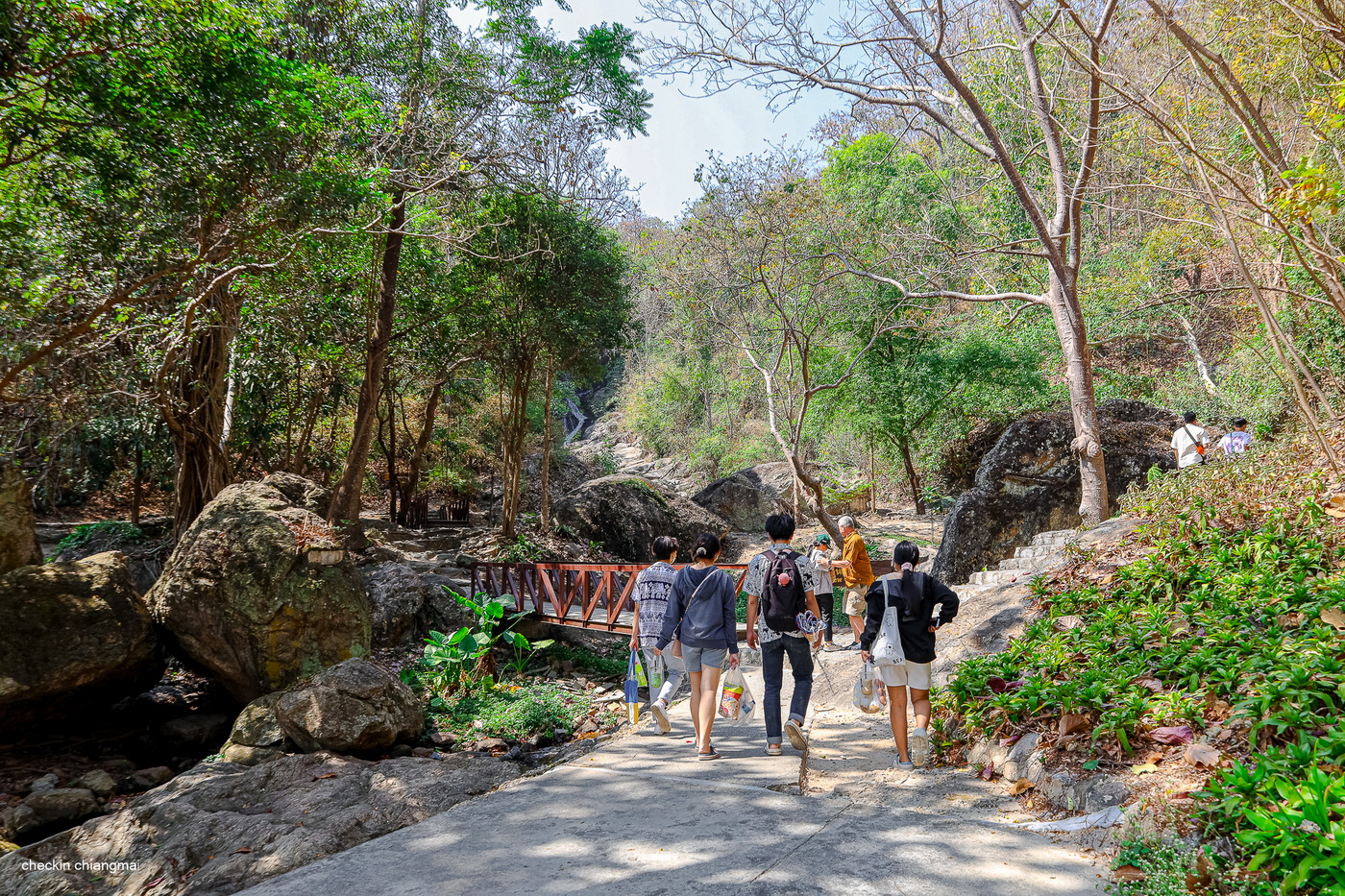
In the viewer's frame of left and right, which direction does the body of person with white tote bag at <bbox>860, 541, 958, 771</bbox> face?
facing away from the viewer

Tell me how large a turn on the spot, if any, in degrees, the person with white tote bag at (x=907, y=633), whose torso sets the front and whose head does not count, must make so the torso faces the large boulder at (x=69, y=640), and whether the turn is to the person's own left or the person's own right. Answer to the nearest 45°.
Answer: approximately 90° to the person's own left

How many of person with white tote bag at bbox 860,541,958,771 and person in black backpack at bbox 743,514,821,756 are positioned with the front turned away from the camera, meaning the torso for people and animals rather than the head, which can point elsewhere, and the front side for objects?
2

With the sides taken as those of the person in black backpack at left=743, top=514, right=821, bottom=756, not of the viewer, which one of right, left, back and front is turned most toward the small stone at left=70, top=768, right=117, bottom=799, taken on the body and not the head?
left

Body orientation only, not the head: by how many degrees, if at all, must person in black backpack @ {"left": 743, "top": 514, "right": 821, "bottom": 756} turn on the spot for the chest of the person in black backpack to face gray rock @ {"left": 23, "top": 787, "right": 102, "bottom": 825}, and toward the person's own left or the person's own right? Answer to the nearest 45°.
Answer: approximately 90° to the person's own left

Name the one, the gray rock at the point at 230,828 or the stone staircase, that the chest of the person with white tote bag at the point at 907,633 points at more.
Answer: the stone staircase

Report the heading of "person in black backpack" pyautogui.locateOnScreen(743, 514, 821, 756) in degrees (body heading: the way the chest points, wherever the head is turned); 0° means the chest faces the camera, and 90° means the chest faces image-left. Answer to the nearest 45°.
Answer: approximately 180°

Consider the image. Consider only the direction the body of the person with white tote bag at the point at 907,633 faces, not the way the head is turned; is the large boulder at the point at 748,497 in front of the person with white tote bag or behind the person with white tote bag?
in front

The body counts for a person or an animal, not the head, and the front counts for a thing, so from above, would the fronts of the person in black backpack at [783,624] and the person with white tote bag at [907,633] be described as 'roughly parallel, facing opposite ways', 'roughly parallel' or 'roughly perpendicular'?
roughly parallel

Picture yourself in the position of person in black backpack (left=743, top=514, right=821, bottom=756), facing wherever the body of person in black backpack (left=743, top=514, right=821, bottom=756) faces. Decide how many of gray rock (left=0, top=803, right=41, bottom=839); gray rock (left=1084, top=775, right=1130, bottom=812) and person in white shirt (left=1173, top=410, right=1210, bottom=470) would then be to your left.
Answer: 1

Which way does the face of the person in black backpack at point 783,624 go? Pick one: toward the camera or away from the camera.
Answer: away from the camera

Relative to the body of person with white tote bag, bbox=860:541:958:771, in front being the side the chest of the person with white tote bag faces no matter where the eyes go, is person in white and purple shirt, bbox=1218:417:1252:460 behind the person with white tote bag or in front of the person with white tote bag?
in front
